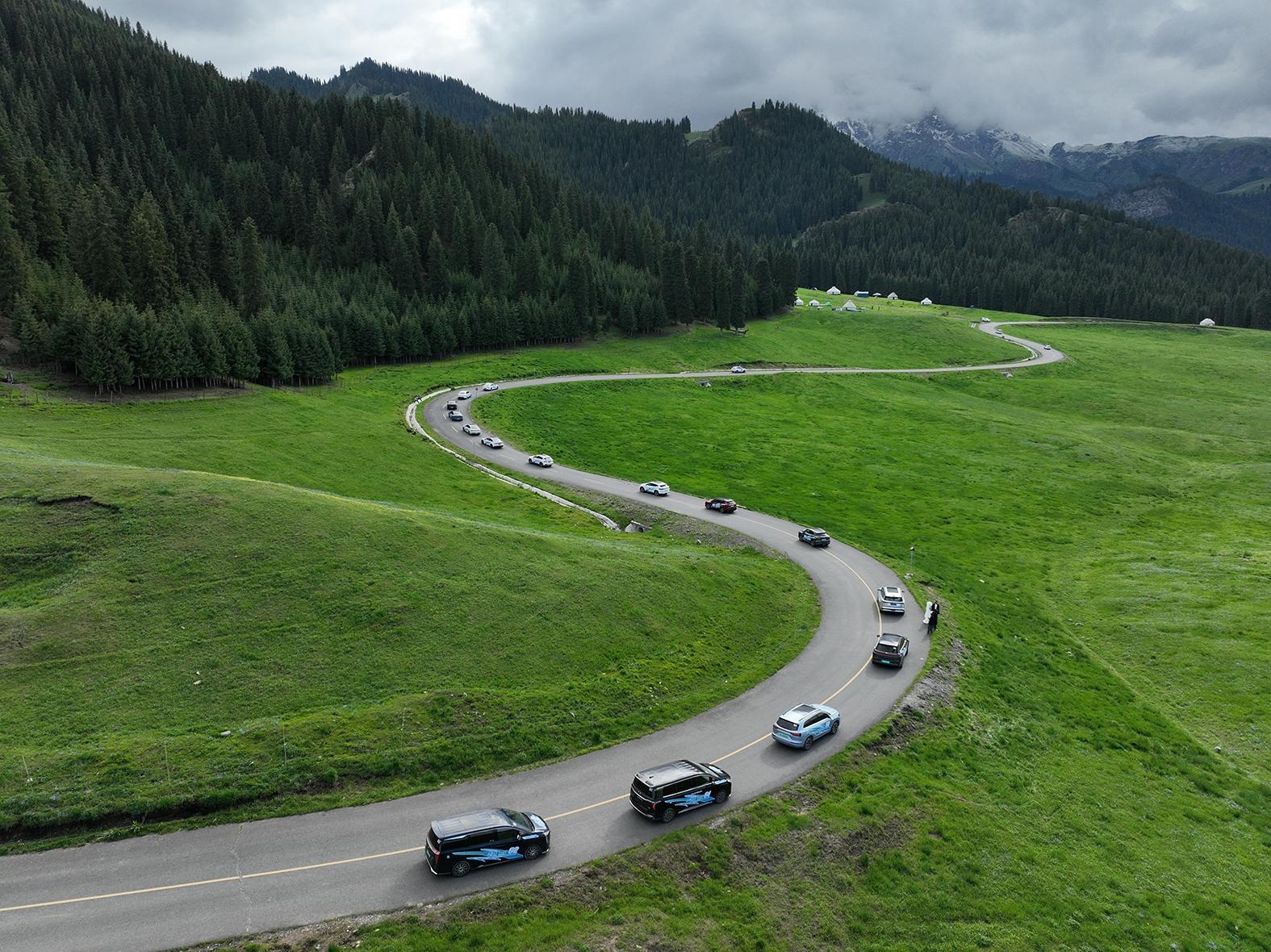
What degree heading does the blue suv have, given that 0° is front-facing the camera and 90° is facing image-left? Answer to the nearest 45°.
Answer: approximately 225°

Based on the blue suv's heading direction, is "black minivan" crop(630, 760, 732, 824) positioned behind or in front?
behind

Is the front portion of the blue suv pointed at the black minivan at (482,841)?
no

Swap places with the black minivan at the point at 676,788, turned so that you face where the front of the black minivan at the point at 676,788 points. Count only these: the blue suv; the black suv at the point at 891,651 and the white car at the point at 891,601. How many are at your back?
0

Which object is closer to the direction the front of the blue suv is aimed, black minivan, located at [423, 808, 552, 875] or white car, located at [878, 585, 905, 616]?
the white car

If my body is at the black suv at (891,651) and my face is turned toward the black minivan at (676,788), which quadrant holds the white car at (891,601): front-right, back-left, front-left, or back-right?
back-right

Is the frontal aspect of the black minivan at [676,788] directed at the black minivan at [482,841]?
no

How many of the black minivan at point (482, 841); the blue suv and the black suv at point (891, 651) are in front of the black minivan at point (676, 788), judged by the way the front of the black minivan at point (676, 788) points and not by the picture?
2

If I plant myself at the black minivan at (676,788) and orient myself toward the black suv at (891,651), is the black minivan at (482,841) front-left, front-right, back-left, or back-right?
back-left

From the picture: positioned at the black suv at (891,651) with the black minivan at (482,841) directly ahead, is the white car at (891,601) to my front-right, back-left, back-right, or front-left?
back-right

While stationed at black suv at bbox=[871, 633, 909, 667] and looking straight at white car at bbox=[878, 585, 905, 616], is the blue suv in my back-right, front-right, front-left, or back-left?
back-left

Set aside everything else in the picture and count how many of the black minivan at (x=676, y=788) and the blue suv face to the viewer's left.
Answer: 0

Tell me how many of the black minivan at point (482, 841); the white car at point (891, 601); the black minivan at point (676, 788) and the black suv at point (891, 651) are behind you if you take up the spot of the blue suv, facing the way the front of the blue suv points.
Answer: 2

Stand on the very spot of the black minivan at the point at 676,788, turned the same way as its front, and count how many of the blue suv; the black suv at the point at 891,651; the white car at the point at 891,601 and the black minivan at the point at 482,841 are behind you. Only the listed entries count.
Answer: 1

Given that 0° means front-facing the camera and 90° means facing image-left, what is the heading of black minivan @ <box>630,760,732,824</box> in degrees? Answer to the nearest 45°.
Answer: approximately 225°

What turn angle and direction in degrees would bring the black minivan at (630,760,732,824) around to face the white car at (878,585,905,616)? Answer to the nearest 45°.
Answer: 0° — it already faces it

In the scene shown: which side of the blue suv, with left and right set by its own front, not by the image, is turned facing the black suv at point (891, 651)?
front

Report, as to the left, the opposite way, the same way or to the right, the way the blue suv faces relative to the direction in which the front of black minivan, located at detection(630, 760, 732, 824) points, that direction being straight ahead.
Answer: the same way
